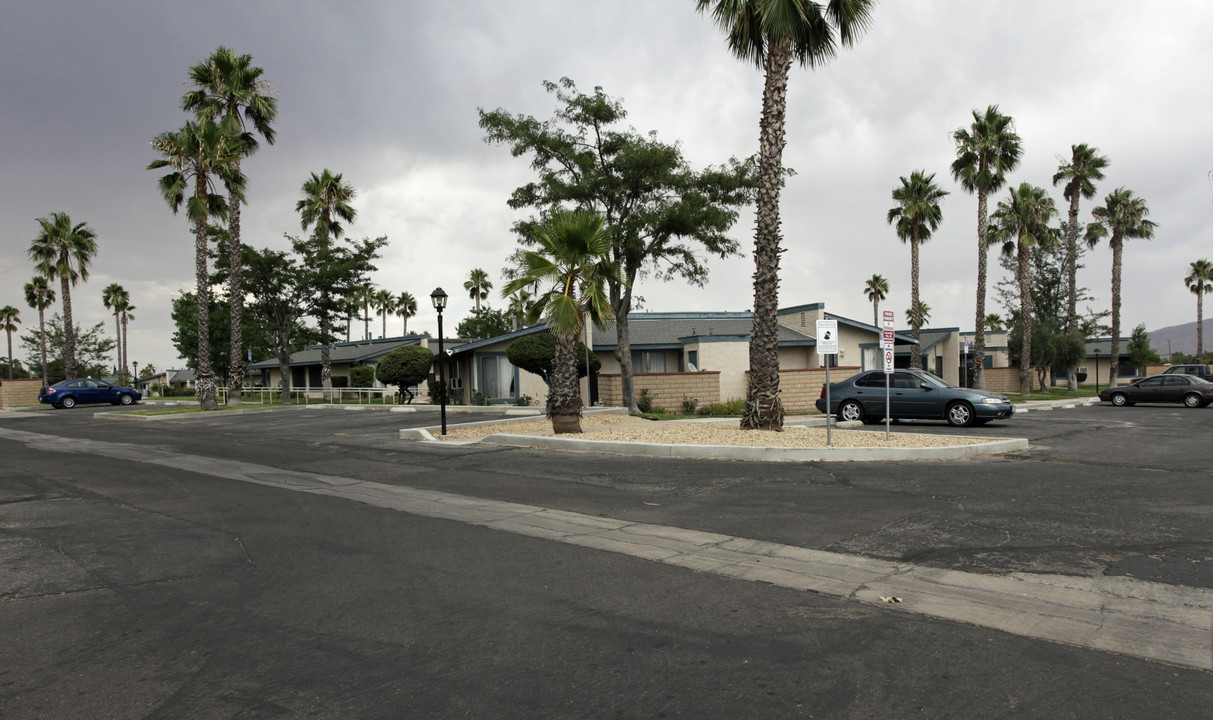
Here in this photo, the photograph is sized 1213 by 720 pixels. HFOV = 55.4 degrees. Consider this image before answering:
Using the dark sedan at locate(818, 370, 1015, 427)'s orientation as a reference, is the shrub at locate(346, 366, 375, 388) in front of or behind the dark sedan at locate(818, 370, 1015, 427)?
behind

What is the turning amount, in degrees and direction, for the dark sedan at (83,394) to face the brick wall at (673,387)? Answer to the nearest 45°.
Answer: approximately 45° to its right

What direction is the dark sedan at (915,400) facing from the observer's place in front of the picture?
facing to the right of the viewer

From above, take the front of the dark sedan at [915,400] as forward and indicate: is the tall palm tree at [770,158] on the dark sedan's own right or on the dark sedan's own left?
on the dark sedan's own right

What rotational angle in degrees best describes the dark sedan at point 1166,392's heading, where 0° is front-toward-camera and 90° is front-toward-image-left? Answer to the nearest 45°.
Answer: approximately 90°

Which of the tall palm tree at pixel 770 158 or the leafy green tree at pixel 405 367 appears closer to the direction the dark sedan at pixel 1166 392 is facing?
the leafy green tree

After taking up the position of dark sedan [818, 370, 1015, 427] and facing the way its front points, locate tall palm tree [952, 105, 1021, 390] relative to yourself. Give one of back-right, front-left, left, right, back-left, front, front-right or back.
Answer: left

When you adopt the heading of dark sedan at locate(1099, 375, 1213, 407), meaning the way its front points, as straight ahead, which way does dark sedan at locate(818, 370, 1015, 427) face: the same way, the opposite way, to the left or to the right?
the opposite way

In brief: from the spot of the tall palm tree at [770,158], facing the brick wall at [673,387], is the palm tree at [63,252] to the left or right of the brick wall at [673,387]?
left
